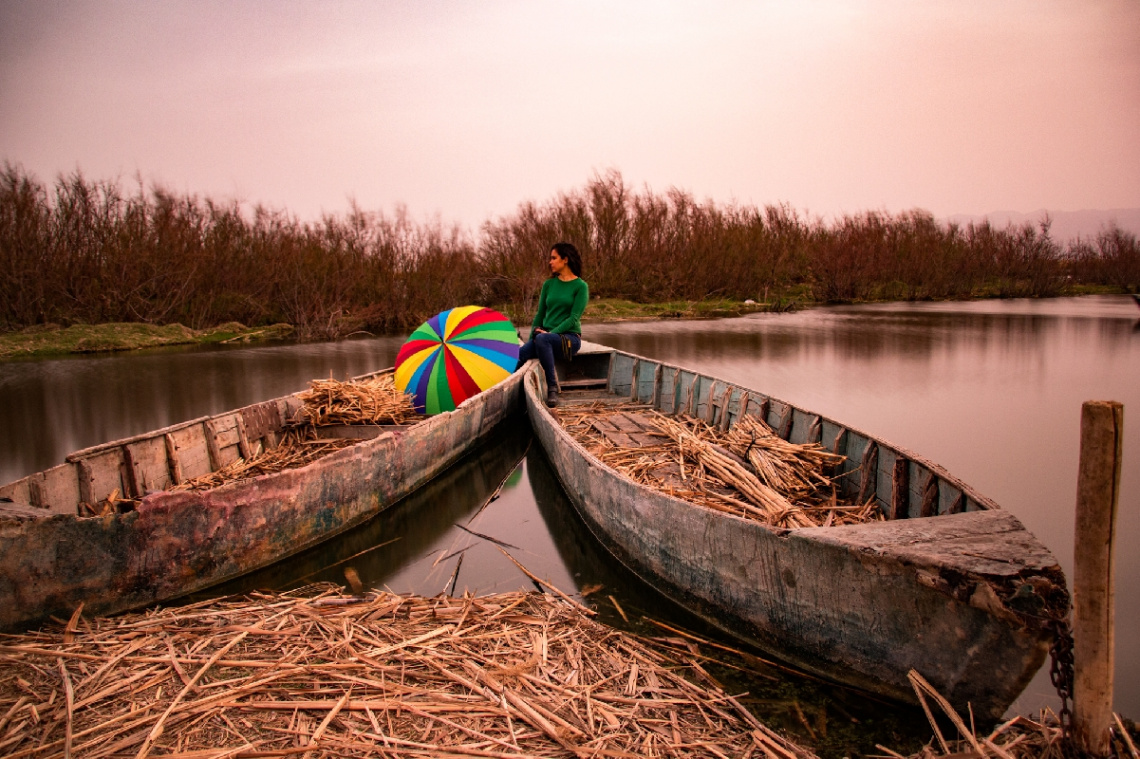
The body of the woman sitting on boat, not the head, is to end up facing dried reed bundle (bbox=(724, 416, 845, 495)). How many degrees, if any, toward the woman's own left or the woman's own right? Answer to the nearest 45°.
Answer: approximately 45° to the woman's own left

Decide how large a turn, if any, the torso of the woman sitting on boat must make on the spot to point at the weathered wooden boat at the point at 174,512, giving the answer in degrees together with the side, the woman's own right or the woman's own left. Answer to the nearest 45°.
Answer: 0° — they already face it

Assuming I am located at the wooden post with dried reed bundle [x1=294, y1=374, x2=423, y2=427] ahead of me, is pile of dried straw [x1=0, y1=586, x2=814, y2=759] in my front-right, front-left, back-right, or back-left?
front-left

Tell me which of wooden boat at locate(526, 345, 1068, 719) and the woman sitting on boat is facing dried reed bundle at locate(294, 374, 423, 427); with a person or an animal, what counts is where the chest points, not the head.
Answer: the woman sitting on boat

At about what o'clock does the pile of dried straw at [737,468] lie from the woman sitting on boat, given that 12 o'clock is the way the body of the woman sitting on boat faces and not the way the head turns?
The pile of dried straw is roughly at 10 o'clock from the woman sitting on boat.

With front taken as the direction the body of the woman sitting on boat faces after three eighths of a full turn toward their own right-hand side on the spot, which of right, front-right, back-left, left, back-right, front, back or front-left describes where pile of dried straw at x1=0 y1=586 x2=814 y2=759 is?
back
